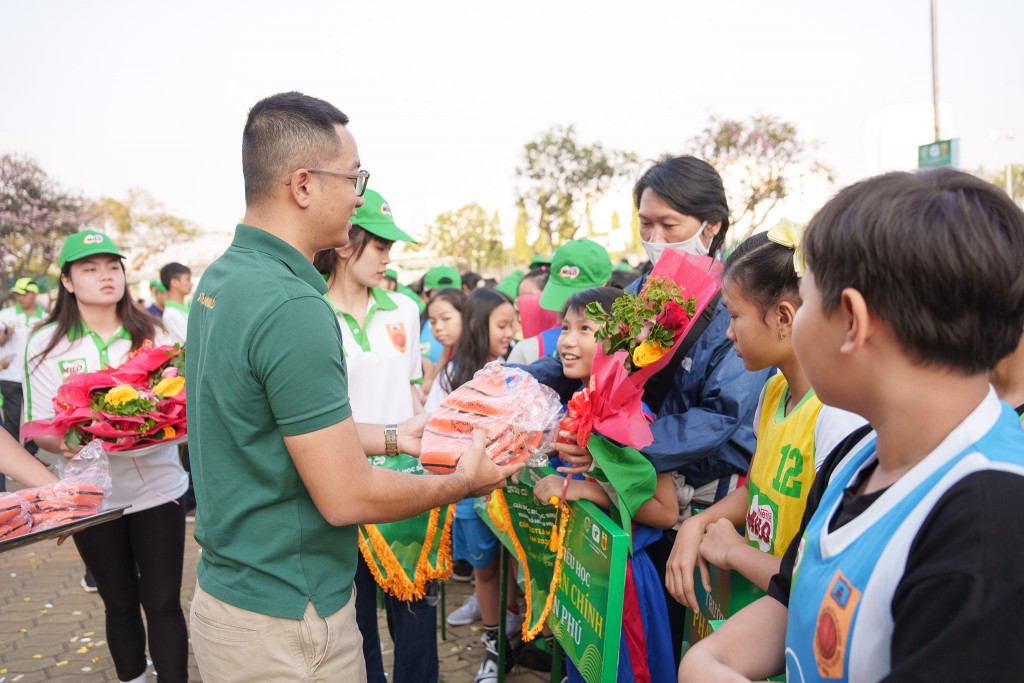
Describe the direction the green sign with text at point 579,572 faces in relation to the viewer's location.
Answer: facing the viewer and to the left of the viewer

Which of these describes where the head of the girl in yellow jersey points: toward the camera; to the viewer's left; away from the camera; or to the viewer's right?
to the viewer's left

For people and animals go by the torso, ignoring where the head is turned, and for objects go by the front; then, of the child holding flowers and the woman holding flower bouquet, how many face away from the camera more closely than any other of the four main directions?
0

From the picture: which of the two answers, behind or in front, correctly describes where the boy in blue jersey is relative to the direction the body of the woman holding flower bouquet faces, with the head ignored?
in front

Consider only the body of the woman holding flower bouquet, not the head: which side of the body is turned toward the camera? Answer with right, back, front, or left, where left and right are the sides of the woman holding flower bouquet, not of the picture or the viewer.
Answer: front

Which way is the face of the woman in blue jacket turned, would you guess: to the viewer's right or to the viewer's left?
to the viewer's left

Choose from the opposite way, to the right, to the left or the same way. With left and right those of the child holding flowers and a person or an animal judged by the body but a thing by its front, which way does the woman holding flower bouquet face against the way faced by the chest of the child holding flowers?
to the left

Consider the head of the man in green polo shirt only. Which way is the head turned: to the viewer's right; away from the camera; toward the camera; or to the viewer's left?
to the viewer's right

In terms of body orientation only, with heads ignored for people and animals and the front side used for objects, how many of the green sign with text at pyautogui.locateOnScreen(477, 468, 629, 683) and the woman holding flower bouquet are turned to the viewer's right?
0

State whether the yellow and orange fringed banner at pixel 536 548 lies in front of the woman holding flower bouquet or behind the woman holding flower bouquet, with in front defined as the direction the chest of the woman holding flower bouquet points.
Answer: in front

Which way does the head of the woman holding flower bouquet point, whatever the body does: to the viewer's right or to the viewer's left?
to the viewer's right

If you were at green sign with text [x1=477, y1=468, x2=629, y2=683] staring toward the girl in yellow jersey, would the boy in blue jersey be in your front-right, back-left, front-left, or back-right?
front-right
